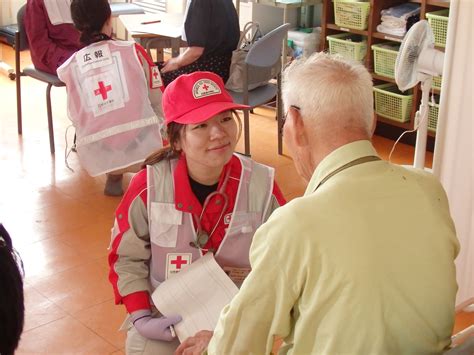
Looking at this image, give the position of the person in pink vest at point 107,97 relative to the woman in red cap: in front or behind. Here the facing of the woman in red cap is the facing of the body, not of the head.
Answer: behind

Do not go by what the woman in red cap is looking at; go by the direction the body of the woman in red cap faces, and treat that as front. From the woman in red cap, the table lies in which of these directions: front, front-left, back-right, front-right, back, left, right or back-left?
back-left

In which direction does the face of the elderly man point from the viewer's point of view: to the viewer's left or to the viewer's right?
to the viewer's left

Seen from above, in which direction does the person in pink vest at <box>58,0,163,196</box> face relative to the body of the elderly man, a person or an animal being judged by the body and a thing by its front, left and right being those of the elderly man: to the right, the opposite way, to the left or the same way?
to the right

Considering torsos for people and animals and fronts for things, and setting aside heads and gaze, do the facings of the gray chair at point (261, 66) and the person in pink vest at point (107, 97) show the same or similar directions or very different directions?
very different directions

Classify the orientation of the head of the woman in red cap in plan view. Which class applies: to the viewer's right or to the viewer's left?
to the viewer's right

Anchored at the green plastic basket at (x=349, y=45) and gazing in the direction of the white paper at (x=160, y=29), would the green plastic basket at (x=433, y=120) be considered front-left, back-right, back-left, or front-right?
back-left

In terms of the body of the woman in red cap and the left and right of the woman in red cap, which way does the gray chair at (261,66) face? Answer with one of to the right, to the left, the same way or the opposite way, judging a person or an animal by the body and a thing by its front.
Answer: to the right

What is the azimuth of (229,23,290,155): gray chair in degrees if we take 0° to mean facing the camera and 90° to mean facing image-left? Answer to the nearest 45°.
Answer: approximately 135°

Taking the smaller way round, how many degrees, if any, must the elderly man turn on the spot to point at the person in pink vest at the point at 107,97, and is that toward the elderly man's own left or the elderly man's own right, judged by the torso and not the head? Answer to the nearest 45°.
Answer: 0° — they already face them

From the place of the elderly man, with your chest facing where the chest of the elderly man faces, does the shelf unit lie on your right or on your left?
on your right
